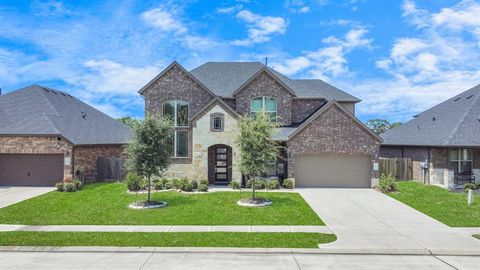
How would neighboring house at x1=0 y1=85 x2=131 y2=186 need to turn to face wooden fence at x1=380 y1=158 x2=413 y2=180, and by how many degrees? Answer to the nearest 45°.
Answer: approximately 90° to its left

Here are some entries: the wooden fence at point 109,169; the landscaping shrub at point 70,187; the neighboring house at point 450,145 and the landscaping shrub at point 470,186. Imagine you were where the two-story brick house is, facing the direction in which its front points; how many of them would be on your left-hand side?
2

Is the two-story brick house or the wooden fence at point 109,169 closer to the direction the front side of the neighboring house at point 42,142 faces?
the two-story brick house

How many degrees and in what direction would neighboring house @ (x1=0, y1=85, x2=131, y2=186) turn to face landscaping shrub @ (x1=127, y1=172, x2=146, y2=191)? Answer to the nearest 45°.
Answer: approximately 45° to its left

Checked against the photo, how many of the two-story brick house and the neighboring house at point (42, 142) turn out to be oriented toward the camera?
2

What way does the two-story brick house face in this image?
toward the camera

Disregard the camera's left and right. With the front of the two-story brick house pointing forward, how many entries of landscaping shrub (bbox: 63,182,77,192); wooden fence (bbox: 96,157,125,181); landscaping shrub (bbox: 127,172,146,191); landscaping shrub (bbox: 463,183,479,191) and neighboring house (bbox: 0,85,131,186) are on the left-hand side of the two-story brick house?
1

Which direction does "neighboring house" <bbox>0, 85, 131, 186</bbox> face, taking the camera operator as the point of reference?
facing the viewer

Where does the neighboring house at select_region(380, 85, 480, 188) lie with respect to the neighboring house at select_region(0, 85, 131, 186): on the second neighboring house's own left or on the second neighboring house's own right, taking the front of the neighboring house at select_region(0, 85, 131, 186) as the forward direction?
on the second neighboring house's own left

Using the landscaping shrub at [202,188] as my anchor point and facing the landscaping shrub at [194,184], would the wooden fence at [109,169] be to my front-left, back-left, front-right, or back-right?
front-left
